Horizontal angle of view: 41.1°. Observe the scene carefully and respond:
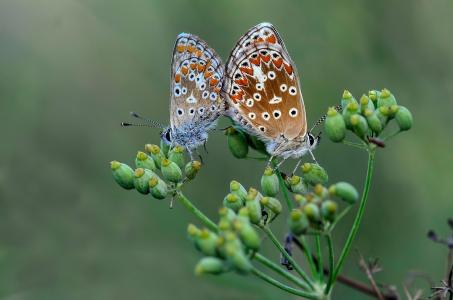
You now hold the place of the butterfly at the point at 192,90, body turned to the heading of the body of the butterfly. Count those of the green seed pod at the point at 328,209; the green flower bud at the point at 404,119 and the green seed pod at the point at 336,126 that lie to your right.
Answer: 0

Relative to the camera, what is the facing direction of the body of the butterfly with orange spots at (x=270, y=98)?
to the viewer's right

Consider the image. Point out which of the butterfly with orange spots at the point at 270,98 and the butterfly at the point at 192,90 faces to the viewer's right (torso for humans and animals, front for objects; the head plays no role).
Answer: the butterfly with orange spots

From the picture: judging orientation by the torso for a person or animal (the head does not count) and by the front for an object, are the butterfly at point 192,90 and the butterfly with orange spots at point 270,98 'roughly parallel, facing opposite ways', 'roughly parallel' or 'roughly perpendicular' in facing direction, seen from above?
roughly parallel, facing opposite ways

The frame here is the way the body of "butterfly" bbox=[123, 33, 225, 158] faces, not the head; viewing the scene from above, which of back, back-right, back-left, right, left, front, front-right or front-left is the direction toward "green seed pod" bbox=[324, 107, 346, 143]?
back-left

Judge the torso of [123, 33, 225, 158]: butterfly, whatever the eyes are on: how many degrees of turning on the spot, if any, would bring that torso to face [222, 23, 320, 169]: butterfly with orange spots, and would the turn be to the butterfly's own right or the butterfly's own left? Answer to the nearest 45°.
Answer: approximately 135° to the butterfly's own left

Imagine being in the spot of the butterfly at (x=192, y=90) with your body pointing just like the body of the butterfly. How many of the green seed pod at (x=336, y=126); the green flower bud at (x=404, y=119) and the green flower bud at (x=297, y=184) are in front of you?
0

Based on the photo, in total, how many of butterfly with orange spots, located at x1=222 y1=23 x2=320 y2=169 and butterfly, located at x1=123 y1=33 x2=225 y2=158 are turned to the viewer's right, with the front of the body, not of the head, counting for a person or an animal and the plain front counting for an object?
1

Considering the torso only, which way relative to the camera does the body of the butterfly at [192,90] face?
to the viewer's left
